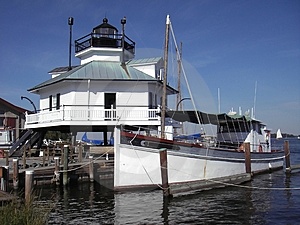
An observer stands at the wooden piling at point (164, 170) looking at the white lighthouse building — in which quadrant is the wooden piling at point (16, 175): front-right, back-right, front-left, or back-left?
front-left

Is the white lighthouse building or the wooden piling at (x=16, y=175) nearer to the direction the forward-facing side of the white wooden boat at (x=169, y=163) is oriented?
the wooden piling

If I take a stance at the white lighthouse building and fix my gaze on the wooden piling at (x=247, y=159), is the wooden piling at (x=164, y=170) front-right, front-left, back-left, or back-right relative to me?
front-right

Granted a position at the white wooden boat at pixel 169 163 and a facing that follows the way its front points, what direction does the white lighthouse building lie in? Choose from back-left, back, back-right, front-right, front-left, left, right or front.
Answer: right

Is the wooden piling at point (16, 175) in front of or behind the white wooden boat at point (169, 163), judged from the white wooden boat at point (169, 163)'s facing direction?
in front

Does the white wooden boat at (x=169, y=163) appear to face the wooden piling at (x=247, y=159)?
no

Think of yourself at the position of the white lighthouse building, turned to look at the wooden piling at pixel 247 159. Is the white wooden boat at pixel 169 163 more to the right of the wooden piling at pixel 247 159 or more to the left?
right

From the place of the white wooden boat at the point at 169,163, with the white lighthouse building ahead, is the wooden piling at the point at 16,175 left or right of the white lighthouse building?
left

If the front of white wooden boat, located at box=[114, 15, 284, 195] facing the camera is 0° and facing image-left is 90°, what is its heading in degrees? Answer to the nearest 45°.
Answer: approximately 45°
